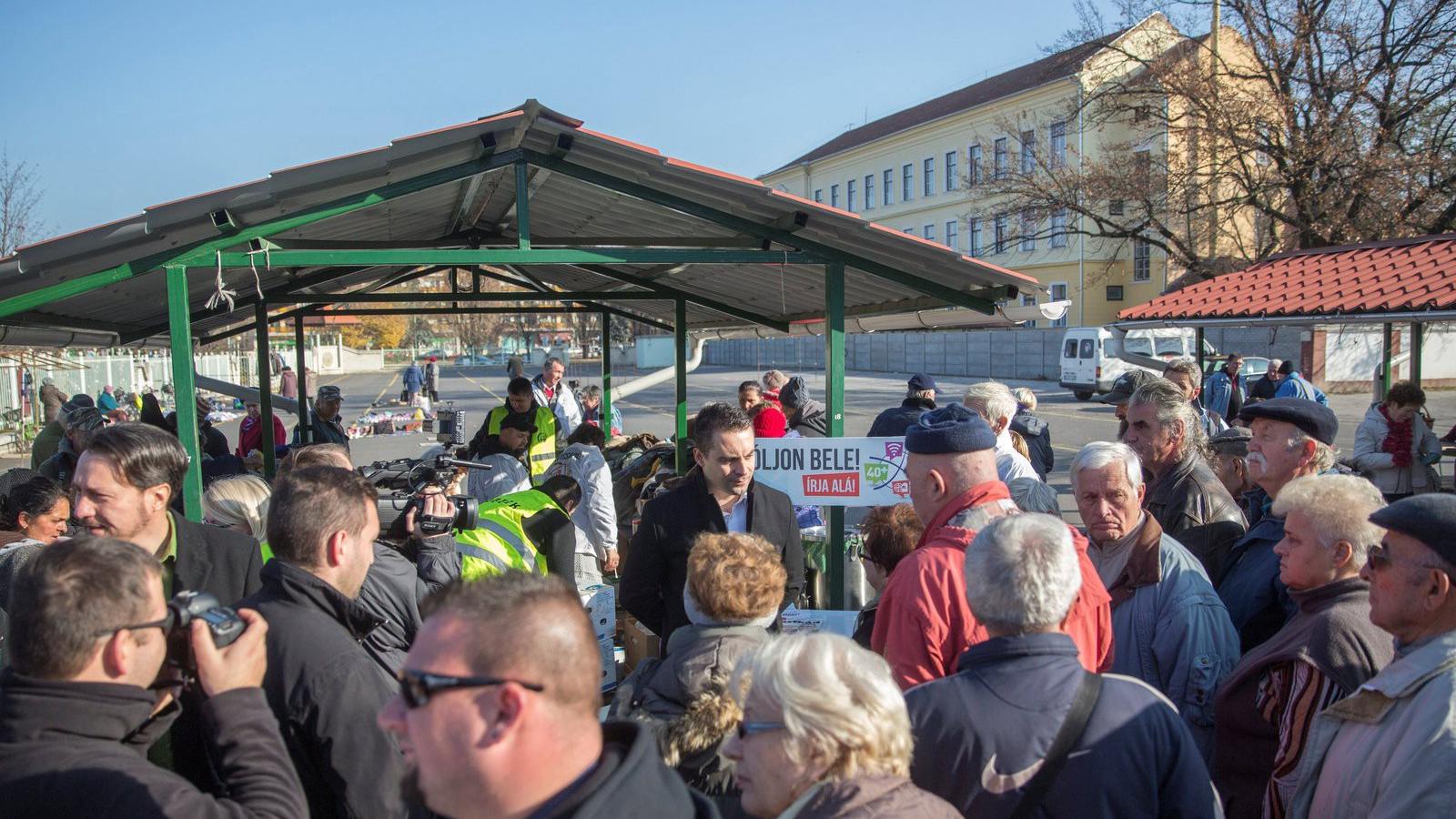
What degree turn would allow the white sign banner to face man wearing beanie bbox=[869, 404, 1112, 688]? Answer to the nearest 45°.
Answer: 0° — it already faces them

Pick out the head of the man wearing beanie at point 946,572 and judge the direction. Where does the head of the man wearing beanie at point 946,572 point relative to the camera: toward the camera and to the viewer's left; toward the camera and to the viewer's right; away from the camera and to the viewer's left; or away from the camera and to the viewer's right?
away from the camera and to the viewer's left

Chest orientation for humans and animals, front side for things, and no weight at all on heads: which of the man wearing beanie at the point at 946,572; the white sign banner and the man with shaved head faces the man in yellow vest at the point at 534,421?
the man wearing beanie

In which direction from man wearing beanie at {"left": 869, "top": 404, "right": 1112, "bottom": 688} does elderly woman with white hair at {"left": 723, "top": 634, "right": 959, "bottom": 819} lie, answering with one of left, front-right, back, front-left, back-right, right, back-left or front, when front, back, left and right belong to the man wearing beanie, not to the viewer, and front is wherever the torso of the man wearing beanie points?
back-left

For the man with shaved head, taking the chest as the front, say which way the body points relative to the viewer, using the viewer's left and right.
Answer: facing to the left of the viewer

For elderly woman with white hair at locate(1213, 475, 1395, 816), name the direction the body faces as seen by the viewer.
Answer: to the viewer's left

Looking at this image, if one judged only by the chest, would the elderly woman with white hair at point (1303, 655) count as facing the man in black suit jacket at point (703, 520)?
yes

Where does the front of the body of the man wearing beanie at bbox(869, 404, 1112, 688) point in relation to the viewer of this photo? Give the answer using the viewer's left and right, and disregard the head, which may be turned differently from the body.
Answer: facing away from the viewer and to the left of the viewer

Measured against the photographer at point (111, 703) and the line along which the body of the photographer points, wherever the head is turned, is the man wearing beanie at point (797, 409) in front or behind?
in front

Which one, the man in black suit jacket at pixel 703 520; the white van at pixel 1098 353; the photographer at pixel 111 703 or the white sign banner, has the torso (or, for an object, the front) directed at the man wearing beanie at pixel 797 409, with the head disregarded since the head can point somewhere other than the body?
the photographer

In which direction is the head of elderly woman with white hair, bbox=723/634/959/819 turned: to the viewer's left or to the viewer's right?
to the viewer's left

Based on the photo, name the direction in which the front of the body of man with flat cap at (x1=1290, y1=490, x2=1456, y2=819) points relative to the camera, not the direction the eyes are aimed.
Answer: to the viewer's left

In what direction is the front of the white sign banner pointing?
toward the camera
